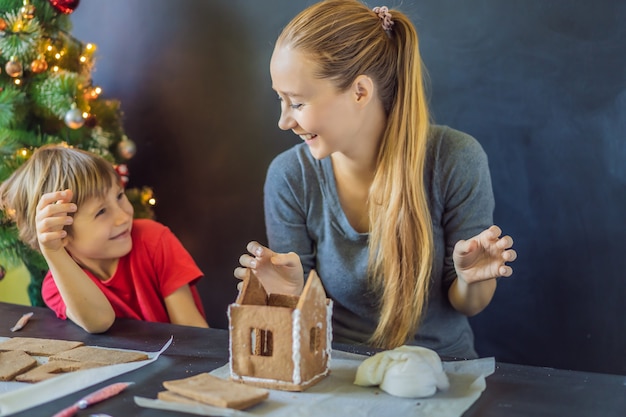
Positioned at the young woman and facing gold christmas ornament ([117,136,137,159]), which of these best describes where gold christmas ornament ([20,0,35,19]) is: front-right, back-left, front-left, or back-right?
front-left

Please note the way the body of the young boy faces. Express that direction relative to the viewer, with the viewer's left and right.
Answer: facing the viewer

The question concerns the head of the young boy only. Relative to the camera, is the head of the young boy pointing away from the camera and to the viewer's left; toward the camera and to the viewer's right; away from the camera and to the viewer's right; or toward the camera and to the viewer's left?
toward the camera and to the viewer's right

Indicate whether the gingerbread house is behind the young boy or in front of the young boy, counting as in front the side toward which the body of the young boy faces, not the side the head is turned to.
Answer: in front

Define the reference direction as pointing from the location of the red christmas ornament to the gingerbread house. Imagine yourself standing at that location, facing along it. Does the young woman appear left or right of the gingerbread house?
left
